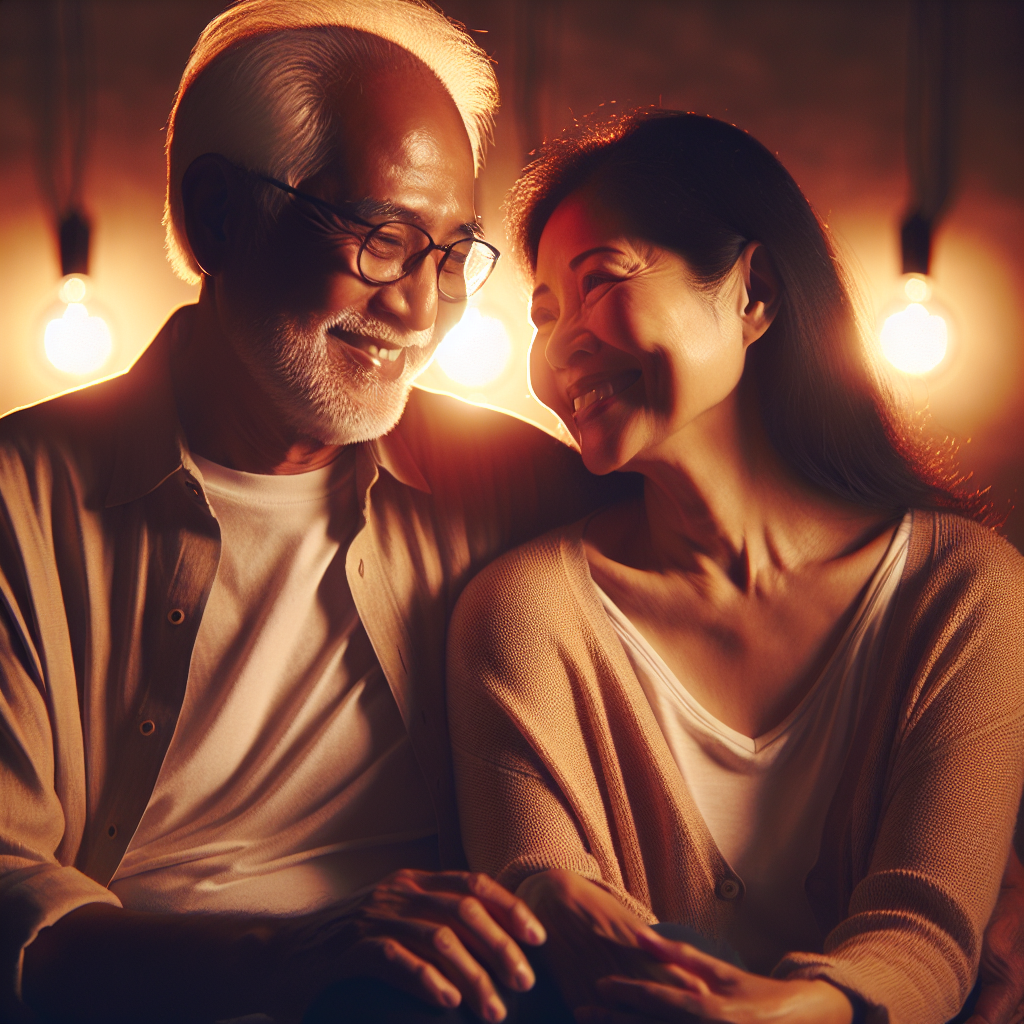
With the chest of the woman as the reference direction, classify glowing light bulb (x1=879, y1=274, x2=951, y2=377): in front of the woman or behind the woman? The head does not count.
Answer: behind

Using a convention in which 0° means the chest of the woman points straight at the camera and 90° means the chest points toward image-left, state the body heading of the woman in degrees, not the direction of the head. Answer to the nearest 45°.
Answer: approximately 0°

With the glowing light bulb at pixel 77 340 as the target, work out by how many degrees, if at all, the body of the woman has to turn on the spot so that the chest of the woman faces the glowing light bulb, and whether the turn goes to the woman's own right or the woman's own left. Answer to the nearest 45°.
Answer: approximately 135° to the woman's own right

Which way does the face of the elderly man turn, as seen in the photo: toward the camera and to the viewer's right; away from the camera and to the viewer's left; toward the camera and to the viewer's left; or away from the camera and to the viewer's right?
toward the camera and to the viewer's right

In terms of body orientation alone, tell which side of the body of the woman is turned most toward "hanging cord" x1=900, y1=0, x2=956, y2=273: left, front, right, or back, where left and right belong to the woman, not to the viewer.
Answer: back
